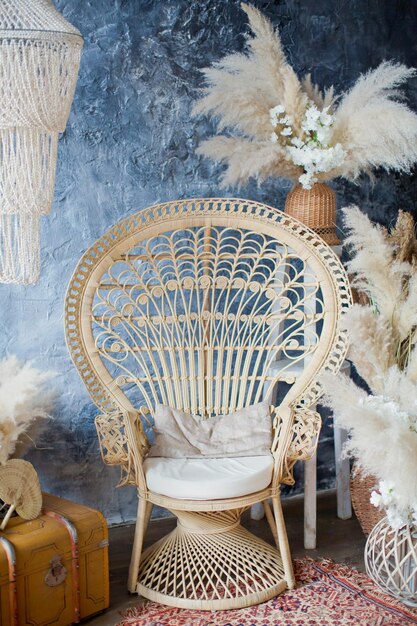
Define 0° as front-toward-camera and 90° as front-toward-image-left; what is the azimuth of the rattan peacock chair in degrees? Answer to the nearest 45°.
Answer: approximately 0°

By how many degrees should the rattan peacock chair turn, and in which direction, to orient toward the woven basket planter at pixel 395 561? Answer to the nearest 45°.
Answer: approximately 45° to its left
